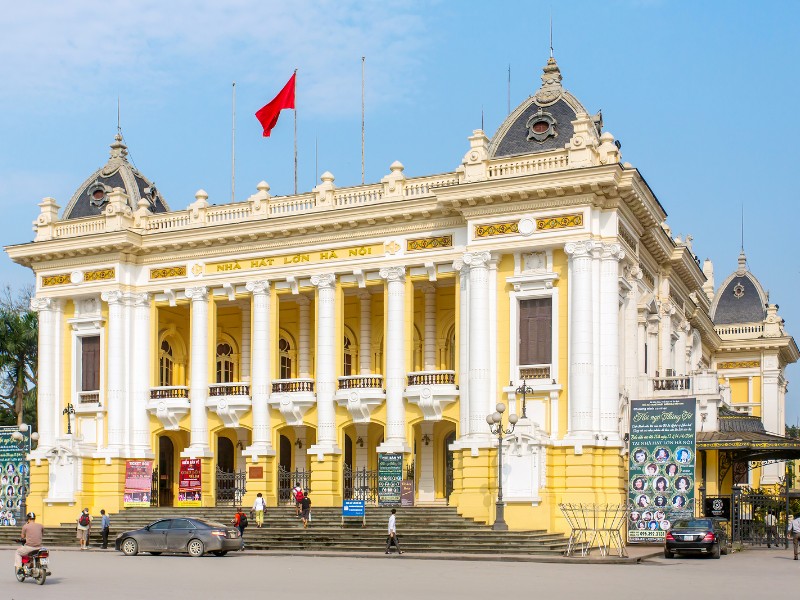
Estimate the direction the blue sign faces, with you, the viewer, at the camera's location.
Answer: facing the viewer

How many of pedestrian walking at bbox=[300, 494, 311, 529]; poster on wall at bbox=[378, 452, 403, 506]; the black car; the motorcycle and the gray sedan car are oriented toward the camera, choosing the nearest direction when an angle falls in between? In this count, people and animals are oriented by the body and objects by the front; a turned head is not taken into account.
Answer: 1

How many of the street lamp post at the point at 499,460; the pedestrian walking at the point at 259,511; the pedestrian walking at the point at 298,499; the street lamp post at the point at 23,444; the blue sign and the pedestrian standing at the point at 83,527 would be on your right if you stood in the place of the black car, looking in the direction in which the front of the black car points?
0

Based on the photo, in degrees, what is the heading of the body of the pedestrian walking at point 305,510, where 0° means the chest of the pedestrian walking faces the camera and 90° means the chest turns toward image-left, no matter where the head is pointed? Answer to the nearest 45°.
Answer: approximately 180°

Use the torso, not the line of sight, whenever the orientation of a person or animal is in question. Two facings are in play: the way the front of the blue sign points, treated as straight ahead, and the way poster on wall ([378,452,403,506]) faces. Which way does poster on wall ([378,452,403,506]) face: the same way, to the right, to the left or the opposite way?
the same way

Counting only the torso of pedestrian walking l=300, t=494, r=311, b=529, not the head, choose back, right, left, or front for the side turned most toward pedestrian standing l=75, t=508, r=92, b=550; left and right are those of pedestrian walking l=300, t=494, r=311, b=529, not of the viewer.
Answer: left

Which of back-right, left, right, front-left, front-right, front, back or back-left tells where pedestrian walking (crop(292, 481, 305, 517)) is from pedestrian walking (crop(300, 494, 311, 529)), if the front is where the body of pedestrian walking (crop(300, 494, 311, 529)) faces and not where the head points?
front

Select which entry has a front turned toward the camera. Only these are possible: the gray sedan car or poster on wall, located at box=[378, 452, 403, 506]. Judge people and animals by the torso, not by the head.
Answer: the poster on wall

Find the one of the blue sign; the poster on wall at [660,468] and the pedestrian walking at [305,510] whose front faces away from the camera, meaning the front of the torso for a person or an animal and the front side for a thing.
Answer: the pedestrian walking

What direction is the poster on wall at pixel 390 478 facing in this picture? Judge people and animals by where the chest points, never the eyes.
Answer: toward the camera

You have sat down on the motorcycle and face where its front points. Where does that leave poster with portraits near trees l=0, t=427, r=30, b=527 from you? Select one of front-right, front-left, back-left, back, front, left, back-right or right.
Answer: front-right

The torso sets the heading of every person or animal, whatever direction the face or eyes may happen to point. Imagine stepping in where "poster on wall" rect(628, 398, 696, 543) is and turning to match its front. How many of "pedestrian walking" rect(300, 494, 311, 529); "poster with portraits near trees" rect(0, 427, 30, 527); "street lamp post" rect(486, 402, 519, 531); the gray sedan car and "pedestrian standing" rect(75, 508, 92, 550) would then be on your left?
0

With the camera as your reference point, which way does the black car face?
facing away from the viewer

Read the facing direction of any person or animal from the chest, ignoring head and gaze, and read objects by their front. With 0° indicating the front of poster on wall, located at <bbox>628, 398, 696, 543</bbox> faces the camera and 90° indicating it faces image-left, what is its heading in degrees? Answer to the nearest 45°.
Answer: approximately 0°

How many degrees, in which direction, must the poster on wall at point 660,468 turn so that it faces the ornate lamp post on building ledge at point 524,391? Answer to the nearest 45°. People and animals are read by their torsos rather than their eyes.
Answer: approximately 90° to its right
